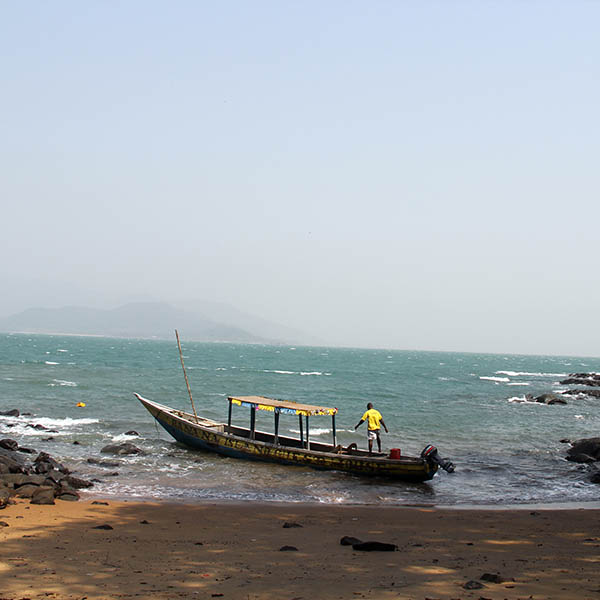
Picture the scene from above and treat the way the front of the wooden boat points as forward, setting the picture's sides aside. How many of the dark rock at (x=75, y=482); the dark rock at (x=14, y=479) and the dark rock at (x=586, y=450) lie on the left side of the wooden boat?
2

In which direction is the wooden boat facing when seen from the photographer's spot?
facing away from the viewer and to the left of the viewer

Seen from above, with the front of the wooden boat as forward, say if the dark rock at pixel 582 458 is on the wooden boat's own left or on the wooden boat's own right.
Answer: on the wooden boat's own right

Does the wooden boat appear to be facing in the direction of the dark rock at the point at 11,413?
yes

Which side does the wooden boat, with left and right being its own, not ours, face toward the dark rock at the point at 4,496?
left

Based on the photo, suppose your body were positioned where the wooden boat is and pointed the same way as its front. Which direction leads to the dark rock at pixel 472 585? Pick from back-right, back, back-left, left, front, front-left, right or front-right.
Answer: back-left

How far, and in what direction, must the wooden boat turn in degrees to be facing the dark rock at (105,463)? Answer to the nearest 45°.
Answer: approximately 45° to its left

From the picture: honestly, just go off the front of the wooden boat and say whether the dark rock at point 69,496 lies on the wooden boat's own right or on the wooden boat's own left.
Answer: on the wooden boat's own left

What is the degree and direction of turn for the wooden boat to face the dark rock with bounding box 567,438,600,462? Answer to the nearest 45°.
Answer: approximately 135° to its right

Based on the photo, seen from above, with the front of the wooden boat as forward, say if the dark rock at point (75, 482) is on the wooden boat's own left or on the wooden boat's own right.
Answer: on the wooden boat's own left
